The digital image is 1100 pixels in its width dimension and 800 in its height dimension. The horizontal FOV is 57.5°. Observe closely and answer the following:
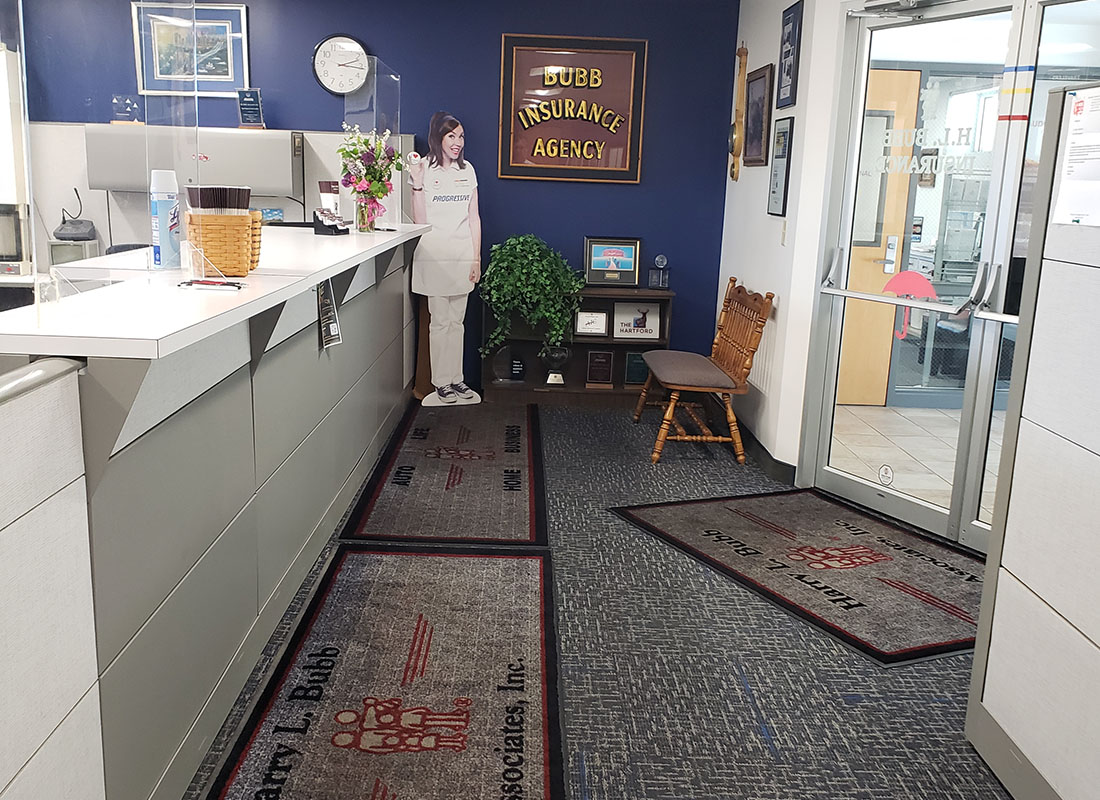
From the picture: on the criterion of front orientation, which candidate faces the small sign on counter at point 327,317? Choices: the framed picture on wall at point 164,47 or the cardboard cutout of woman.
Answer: the cardboard cutout of woman

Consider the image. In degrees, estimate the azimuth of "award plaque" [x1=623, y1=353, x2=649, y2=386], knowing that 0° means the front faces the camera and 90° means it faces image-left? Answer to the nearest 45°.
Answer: approximately 0°

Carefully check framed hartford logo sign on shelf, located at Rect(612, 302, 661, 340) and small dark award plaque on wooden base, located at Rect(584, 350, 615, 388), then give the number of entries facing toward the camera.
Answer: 2

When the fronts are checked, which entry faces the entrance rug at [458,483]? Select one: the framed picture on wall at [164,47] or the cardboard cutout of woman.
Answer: the cardboard cutout of woman

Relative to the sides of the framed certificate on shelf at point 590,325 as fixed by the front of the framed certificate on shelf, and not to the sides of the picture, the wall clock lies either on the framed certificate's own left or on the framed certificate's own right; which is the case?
on the framed certificate's own right

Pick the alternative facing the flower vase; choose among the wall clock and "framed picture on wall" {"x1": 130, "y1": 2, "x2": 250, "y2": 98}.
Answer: the wall clock

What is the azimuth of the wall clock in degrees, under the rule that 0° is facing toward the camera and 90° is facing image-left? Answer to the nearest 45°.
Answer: approximately 0°

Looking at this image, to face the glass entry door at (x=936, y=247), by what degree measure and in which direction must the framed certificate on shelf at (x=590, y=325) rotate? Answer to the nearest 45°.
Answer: approximately 45° to its left
